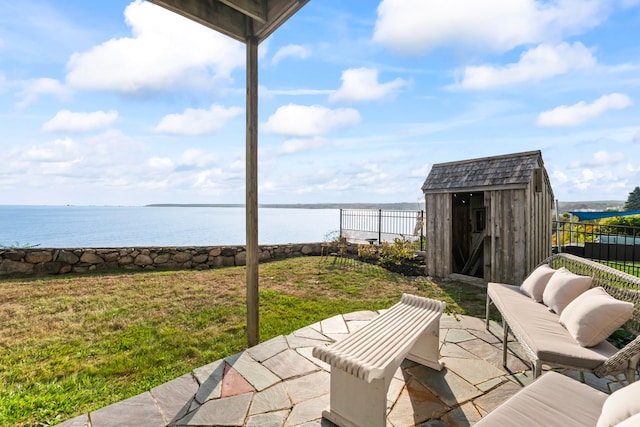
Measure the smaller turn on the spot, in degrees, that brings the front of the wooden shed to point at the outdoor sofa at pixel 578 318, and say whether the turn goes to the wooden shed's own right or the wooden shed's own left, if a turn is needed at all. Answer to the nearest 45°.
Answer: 0° — it already faces it

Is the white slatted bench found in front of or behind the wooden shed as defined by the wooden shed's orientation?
in front

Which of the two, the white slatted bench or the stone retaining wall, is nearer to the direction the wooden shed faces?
the white slatted bench

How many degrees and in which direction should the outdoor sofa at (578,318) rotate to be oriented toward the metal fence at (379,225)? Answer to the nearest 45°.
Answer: approximately 90° to its right

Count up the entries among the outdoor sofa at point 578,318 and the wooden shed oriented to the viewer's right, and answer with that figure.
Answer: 0

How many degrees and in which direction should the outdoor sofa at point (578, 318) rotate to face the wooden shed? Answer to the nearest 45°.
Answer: approximately 135° to its right

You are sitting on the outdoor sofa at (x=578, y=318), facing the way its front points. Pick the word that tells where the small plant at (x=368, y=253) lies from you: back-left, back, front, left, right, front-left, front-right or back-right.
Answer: right

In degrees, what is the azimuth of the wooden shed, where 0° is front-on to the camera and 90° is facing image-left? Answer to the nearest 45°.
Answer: approximately 0°

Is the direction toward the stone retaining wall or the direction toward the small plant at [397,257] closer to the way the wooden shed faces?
the stone retaining wall

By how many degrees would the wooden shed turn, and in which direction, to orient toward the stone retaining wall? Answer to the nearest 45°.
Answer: approximately 90° to its right

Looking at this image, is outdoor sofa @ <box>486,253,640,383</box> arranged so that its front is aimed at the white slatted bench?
yes

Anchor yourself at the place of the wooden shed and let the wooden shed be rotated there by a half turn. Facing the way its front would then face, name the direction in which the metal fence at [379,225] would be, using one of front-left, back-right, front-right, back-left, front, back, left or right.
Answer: front-left
